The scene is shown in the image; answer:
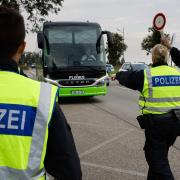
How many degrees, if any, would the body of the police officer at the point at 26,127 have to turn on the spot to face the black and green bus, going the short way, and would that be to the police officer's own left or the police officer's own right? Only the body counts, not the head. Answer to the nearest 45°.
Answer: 0° — they already face it

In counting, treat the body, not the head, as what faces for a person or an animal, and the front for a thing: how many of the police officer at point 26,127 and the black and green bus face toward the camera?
1

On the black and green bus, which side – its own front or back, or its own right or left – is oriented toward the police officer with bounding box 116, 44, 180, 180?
front

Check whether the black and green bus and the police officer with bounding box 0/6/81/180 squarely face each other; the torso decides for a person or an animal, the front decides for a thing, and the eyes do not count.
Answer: yes

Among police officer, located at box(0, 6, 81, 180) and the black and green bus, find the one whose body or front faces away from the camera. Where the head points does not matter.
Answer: the police officer

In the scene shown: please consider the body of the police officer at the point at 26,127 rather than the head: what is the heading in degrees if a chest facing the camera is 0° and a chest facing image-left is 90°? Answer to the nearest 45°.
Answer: approximately 180°

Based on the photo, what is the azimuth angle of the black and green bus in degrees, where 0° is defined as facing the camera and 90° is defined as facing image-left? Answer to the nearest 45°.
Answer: approximately 0°

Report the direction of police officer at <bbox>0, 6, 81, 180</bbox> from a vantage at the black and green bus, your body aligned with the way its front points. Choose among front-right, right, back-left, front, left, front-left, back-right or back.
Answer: front

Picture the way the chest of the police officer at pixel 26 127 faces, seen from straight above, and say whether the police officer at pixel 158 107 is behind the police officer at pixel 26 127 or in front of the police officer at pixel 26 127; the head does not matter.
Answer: in front

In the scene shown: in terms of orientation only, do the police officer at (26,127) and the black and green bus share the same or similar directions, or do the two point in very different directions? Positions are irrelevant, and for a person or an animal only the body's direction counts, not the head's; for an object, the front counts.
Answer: very different directions
